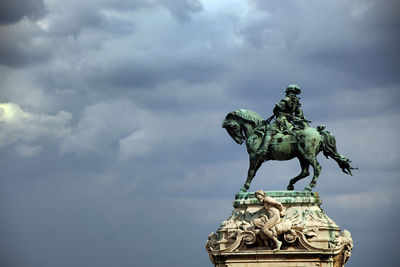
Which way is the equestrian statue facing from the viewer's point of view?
to the viewer's left
